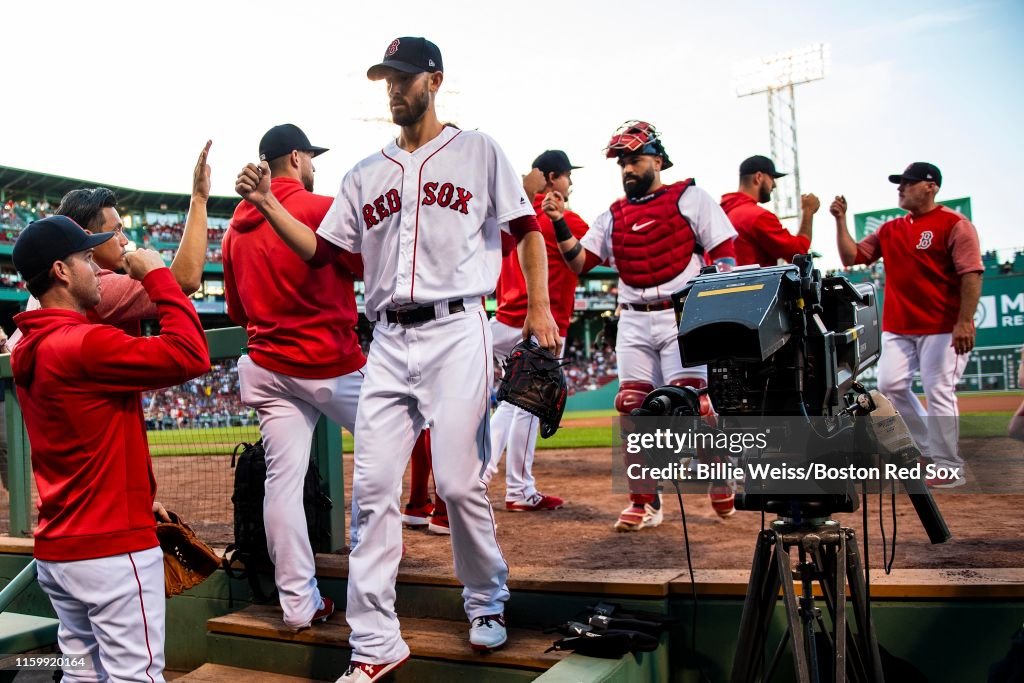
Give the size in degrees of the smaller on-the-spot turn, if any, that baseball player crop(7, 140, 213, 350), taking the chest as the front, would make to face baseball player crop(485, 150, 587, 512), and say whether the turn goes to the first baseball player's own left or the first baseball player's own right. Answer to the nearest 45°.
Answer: approximately 45° to the first baseball player's own left

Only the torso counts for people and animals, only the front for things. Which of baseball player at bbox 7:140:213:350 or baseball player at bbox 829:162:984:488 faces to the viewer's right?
baseball player at bbox 7:140:213:350

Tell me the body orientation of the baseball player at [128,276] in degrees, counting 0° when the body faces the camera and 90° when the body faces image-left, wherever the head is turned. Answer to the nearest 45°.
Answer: approximately 270°

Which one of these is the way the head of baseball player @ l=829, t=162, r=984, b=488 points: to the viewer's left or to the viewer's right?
to the viewer's left

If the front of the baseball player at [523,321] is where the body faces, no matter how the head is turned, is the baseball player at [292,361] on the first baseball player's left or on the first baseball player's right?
on the first baseball player's right

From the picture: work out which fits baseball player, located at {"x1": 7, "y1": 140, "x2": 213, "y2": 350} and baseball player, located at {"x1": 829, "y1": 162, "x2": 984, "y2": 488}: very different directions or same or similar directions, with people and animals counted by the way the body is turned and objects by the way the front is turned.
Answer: very different directions
